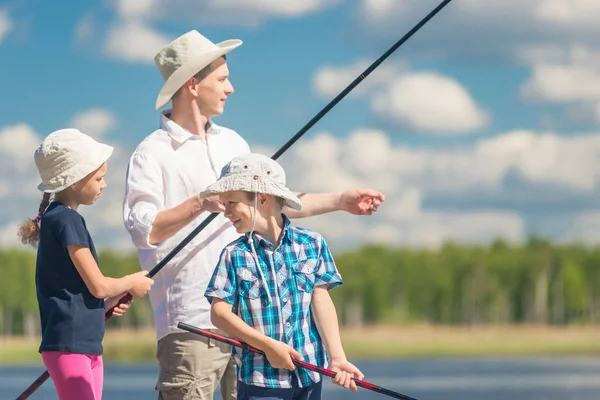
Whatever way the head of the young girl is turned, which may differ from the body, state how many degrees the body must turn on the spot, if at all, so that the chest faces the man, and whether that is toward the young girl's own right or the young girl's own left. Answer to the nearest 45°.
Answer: approximately 45° to the young girl's own left

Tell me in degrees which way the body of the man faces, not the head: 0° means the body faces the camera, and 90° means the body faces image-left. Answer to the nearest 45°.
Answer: approximately 315°

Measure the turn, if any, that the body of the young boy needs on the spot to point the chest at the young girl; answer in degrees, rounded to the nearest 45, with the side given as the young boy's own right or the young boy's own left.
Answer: approximately 90° to the young boy's own right

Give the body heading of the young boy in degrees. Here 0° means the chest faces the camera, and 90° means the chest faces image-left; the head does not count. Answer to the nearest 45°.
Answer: approximately 0°

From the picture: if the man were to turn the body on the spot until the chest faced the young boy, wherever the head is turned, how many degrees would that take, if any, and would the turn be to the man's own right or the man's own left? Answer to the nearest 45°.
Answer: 0° — they already face them

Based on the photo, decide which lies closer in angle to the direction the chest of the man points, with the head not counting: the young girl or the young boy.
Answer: the young boy

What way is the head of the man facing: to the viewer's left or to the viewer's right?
to the viewer's right

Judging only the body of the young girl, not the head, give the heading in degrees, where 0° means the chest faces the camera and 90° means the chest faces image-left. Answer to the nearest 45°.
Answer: approximately 270°

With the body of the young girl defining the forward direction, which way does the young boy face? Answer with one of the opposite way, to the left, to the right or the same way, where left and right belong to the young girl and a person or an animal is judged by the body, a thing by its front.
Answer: to the right

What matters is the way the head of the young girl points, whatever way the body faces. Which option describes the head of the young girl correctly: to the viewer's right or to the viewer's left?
to the viewer's right

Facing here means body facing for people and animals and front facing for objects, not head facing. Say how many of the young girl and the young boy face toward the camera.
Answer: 1

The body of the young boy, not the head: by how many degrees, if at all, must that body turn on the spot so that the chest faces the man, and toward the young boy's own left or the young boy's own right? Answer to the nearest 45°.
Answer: approximately 135° to the young boy's own right
